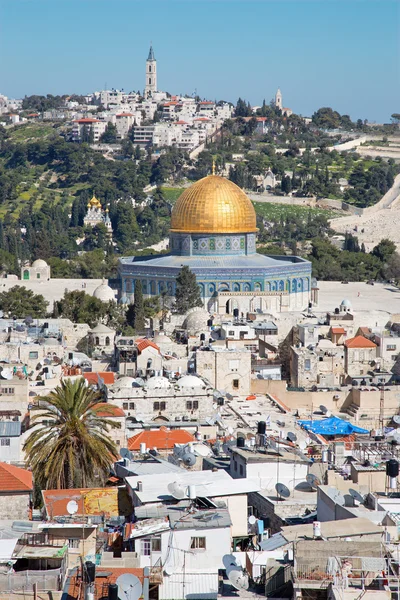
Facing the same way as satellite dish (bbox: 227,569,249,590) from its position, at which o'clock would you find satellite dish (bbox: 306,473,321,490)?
satellite dish (bbox: 306,473,321,490) is roughly at 8 o'clock from satellite dish (bbox: 227,569,249,590).

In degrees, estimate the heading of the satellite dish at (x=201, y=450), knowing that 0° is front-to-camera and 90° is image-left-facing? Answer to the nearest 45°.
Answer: approximately 315°

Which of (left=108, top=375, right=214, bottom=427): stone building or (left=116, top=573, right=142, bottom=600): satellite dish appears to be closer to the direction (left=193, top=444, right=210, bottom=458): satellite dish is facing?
the satellite dish

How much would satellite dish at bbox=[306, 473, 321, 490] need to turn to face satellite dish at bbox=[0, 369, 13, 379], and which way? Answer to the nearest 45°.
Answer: approximately 180°

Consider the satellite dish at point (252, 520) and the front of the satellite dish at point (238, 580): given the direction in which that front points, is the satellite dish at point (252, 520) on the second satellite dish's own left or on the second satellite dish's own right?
on the second satellite dish's own left

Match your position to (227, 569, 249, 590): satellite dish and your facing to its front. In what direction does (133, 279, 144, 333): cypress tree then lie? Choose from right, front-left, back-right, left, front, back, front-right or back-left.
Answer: back-left

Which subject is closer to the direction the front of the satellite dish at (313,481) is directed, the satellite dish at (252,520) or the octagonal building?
the satellite dish

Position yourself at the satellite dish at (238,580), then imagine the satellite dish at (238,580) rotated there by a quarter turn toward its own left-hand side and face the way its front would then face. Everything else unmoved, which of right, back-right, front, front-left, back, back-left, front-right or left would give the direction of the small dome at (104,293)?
front-left

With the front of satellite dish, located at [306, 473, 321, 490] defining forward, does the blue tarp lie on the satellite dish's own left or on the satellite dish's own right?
on the satellite dish's own left

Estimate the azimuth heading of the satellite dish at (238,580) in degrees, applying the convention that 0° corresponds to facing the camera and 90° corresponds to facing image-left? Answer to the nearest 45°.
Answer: approximately 315°

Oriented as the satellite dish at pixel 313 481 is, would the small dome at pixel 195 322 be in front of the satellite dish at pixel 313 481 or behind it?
behind

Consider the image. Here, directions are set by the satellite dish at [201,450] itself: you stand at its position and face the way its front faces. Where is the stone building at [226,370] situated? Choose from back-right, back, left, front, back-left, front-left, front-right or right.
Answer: back-left
